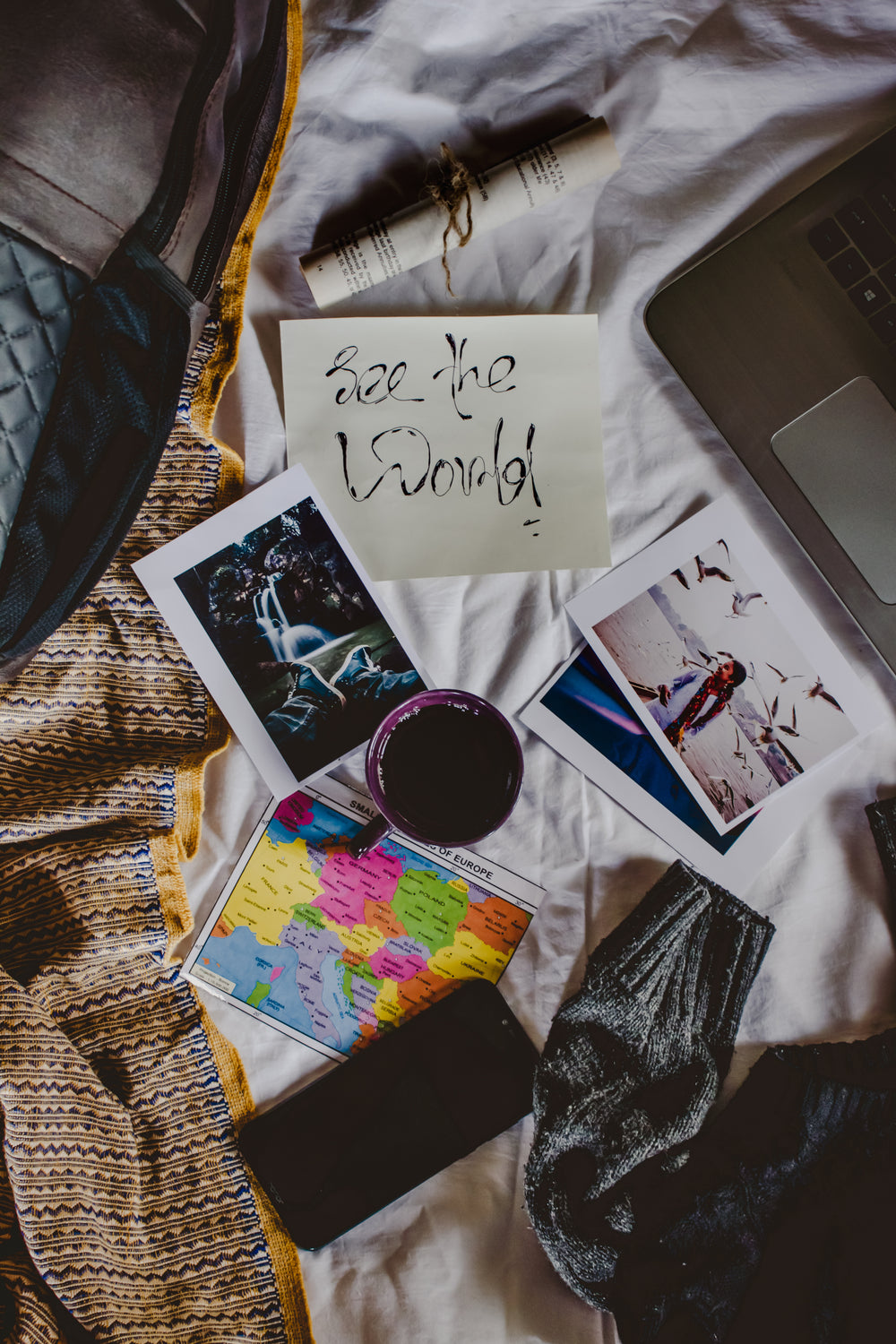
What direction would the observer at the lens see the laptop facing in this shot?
facing the viewer and to the left of the viewer
